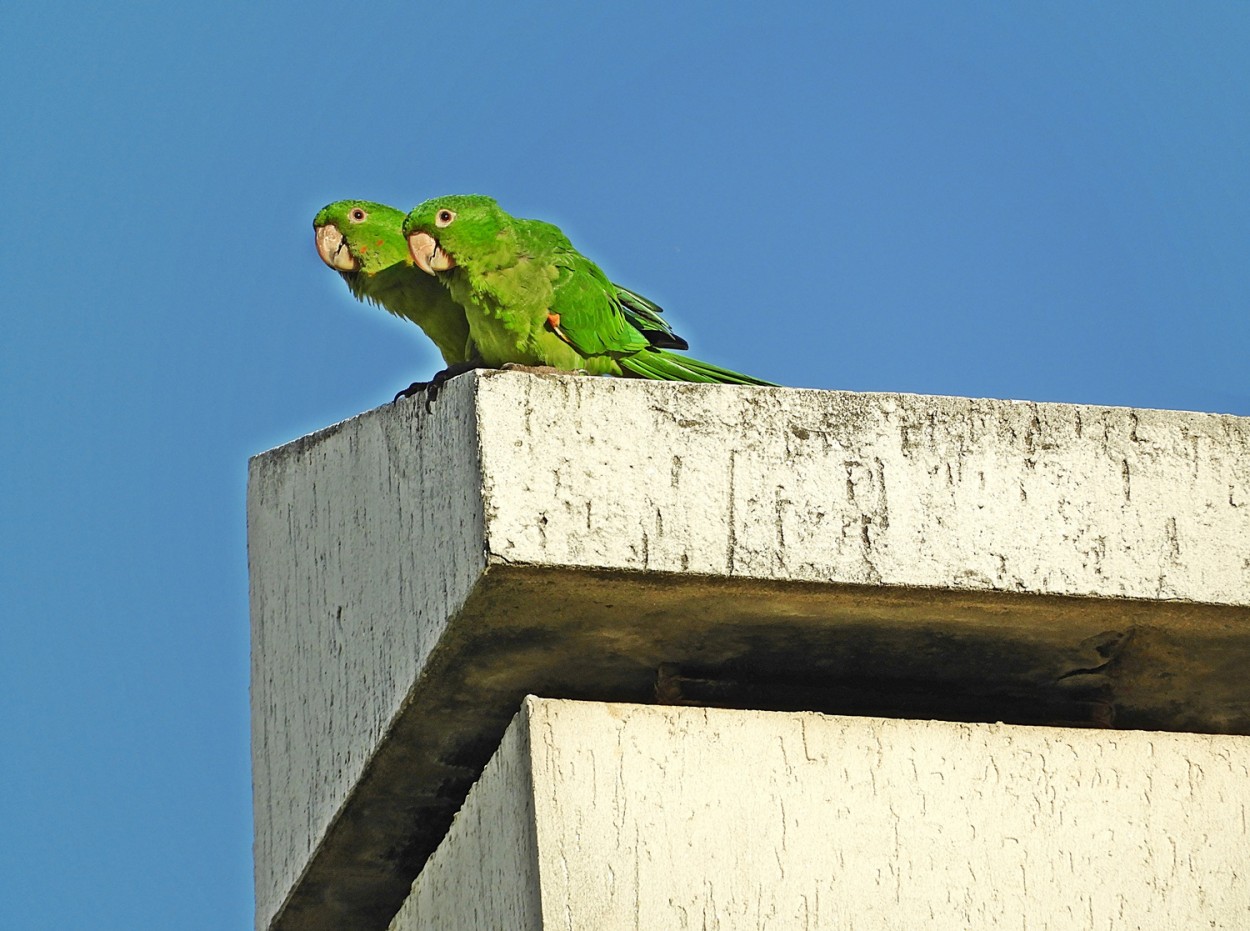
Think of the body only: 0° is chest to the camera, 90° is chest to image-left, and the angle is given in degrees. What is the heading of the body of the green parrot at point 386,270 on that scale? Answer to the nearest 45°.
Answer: approximately 90°

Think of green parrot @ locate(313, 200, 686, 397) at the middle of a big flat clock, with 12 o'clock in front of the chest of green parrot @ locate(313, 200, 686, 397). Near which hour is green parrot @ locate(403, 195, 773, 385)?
green parrot @ locate(403, 195, 773, 385) is roughly at 8 o'clock from green parrot @ locate(313, 200, 686, 397).
